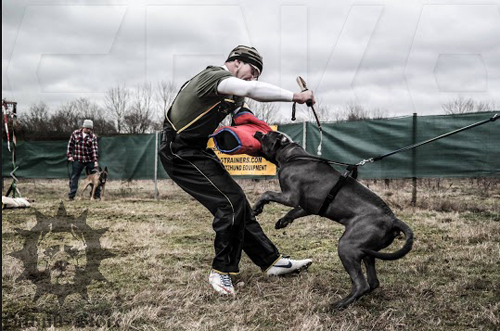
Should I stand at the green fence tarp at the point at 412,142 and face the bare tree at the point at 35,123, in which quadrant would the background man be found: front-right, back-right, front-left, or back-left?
front-left

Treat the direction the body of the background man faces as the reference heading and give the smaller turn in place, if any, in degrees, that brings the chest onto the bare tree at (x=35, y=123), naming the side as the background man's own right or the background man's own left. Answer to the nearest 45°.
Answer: approximately 180°

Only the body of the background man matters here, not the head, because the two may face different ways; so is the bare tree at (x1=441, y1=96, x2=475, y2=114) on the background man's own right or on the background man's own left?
on the background man's own left

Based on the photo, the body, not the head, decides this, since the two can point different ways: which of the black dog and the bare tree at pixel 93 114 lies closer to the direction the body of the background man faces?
the black dog

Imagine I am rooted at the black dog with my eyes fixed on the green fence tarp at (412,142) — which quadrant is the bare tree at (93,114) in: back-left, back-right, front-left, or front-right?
front-left

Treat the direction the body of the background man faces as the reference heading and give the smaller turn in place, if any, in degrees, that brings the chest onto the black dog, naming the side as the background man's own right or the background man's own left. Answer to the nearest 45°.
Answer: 0° — they already face it

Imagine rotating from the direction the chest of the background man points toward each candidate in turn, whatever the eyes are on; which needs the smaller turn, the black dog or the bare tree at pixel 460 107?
the black dog

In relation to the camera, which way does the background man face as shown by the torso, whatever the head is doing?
toward the camera
